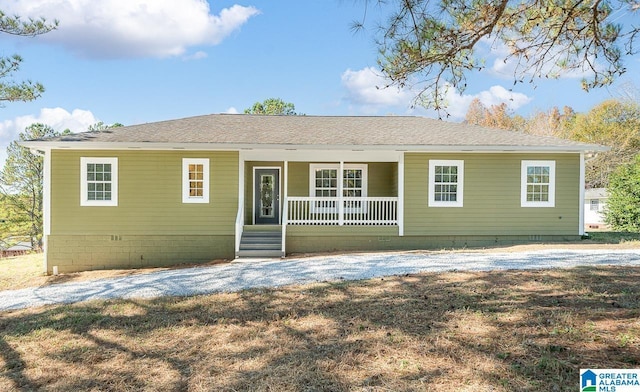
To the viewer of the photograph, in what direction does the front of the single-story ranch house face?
facing the viewer

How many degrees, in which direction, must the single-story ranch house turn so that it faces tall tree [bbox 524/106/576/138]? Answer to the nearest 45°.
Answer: approximately 135° to its left

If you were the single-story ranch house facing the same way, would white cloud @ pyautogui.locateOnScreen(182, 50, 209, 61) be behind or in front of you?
behind
